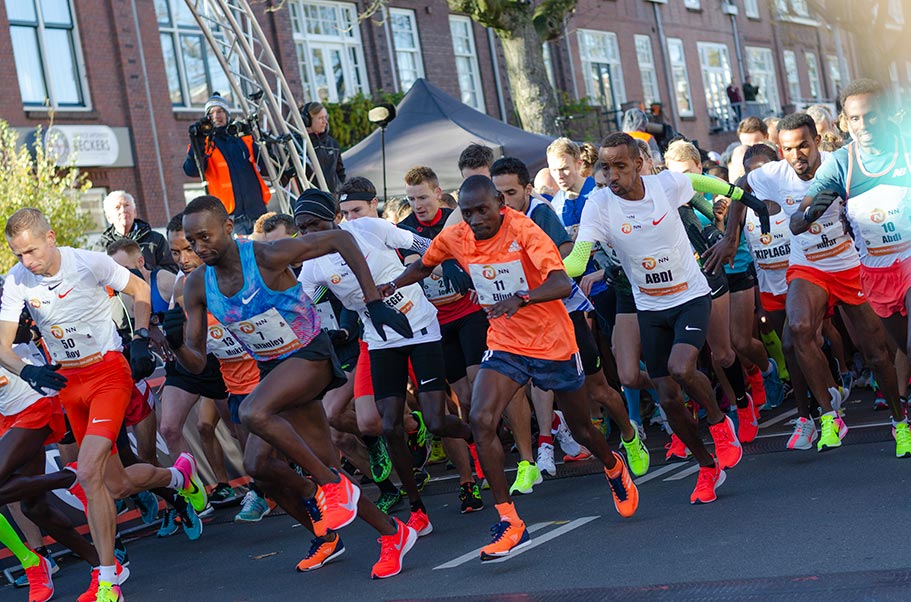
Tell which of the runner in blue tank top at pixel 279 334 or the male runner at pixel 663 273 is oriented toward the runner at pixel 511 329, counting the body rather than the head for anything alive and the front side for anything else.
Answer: the male runner

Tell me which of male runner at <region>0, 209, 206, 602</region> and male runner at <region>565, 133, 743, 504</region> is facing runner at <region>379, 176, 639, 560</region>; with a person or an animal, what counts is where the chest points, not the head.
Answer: male runner at <region>565, 133, 743, 504</region>

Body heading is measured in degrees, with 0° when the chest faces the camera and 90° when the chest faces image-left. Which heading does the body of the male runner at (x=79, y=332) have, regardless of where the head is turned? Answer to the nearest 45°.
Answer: approximately 45°

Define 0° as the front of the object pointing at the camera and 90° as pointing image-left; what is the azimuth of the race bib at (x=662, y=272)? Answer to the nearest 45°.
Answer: approximately 0°

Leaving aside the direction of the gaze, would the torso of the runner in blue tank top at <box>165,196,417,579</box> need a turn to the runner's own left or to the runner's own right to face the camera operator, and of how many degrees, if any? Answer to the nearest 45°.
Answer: approximately 135° to the runner's own right

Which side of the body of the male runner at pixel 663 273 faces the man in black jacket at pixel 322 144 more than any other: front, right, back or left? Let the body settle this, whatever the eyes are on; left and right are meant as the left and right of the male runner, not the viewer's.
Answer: right
